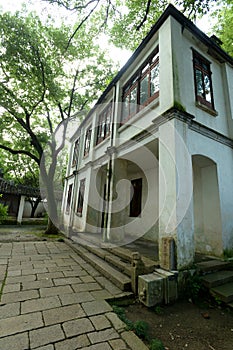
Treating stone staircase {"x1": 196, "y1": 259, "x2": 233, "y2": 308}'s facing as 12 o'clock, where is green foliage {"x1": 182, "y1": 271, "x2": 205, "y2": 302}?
The green foliage is roughly at 3 o'clock from the stone staircase.

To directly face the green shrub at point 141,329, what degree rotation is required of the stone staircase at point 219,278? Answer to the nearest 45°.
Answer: approximately 90° to its right

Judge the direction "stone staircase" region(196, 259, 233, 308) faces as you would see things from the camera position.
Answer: facing the viewer and to the right of the viewer

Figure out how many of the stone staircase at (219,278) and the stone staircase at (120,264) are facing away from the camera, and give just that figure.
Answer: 0

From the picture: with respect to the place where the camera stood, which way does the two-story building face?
facing the viewer and to the left of the viewer

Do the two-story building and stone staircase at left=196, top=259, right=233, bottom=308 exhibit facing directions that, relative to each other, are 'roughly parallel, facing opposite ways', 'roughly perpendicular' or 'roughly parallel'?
roughly perpendicular

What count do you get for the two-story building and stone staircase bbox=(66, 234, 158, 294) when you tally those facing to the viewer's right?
0

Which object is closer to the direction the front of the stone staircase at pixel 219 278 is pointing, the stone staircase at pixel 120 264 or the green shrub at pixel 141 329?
the green shrub

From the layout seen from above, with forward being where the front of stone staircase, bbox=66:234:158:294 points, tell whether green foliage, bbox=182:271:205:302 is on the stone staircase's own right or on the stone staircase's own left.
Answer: on the stone staircase's own left
